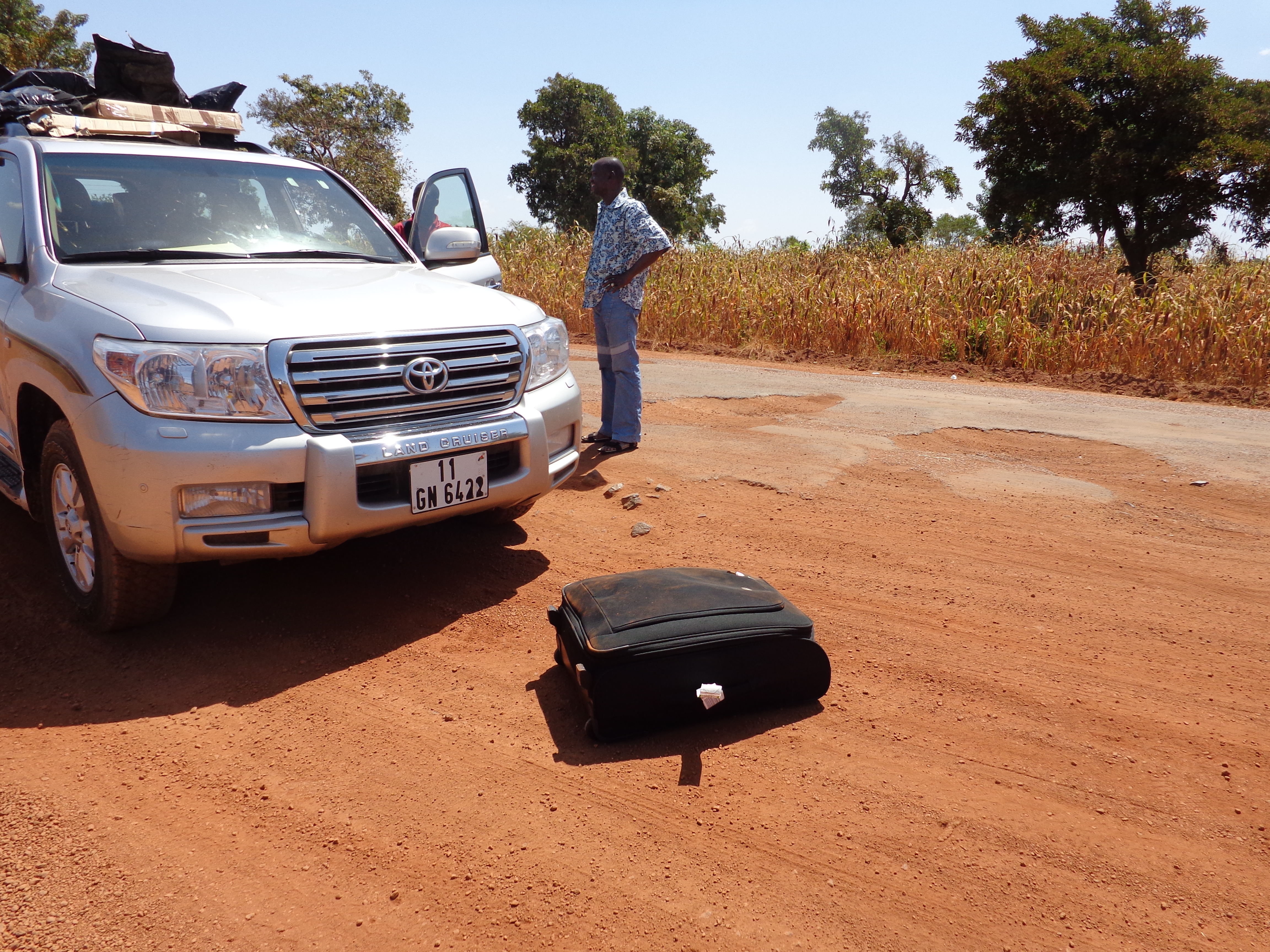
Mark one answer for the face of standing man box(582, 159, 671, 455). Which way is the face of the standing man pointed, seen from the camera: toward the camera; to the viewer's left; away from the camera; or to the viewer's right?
to the viewer's left

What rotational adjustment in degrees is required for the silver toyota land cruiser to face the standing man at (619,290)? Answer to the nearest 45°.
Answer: approximately 90° to its left

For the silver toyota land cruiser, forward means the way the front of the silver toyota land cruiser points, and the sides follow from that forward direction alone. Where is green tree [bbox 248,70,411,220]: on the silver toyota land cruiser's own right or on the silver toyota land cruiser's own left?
on the silver toyota land cruiser's own left

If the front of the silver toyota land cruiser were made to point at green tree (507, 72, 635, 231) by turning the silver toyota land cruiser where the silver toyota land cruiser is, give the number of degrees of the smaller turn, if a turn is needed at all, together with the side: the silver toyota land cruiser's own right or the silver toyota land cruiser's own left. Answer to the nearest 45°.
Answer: approximately 135° to the silver toyota land cruiser's own left

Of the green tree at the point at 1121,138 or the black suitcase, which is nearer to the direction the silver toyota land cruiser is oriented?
the black suitcase

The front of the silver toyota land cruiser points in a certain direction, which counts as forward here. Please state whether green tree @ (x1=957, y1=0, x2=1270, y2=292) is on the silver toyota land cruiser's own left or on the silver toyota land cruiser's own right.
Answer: on the silver toyota land cruiser's own left

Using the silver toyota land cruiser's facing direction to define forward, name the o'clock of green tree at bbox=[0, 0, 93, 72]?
The green tree is roughly at 7 o'clock from the silver toyota land cruiser.

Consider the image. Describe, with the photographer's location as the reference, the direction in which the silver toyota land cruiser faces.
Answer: facing the viewer and to the right of the viewer

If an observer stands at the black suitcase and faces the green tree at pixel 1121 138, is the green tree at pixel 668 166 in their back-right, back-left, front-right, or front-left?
front-left

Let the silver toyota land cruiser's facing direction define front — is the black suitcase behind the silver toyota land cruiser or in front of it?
in front
